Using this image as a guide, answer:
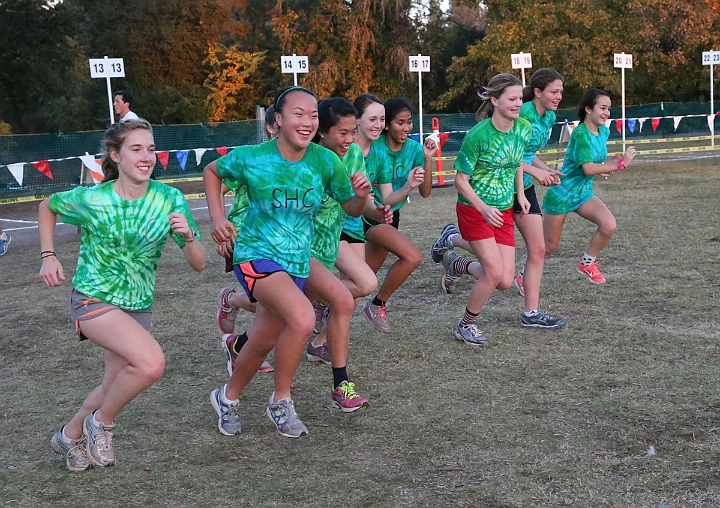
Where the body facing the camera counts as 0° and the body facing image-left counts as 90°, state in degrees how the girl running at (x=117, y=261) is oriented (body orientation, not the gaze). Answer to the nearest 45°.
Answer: approximately 315°

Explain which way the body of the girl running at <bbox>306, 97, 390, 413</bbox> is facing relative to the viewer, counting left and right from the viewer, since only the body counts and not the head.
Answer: facing the viewer and to the right of the viewer

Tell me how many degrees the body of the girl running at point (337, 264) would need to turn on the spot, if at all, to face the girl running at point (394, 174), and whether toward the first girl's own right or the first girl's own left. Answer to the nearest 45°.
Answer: approximately 135° to the first girl's own left

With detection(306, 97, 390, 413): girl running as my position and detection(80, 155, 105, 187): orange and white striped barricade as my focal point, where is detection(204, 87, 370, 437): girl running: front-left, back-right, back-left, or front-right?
back-left

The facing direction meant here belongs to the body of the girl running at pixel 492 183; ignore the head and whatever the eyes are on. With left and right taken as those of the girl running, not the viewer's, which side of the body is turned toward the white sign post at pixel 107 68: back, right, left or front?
back

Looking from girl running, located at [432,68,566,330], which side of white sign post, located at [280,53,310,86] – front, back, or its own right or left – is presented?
front

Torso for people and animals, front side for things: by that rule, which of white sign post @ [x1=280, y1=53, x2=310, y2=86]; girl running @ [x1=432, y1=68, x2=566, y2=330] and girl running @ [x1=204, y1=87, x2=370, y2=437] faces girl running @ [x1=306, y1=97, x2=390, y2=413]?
the white sign post

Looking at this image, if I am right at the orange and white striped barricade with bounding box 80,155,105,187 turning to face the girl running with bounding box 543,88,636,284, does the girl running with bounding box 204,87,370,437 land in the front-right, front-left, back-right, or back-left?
front-right

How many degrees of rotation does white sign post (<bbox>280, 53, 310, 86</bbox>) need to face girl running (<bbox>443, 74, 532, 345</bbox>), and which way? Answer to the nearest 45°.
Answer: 0° — it already faces them

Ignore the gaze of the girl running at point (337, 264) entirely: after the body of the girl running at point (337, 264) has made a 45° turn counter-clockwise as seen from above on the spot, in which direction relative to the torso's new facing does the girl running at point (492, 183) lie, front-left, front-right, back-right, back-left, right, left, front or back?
front-left

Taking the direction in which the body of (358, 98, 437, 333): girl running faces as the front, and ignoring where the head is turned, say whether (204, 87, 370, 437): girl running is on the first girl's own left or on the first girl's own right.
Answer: on the first girl's own right

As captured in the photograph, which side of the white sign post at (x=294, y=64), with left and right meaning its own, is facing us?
front

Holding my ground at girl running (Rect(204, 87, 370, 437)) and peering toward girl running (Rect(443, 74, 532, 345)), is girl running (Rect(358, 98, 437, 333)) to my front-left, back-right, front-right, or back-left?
front-left

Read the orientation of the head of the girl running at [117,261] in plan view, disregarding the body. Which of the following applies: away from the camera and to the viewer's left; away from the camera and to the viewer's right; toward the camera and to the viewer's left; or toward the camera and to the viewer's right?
toward the camera and to the viewer's right
